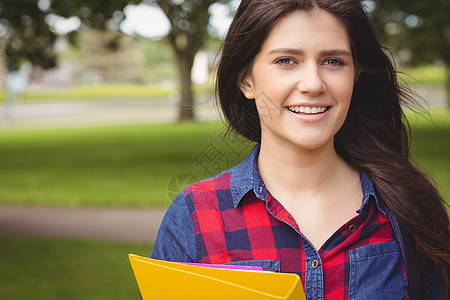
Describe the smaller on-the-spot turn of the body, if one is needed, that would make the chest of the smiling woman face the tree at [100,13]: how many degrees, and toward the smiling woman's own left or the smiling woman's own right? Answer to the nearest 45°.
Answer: approximately 180°

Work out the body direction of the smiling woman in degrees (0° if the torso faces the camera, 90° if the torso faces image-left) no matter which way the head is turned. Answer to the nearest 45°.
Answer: approximately 0°
